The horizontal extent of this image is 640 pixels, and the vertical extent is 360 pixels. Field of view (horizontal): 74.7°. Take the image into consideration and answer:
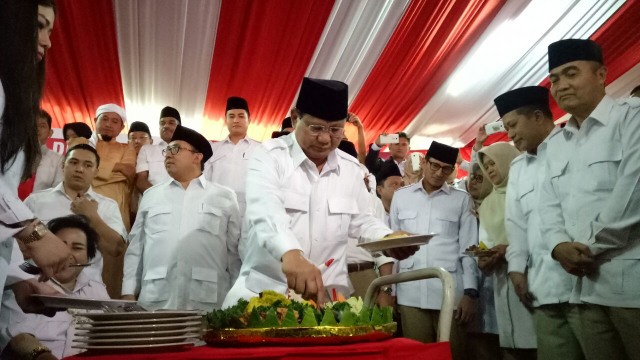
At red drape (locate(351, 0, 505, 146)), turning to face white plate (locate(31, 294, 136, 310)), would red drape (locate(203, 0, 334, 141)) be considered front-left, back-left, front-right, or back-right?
front-right

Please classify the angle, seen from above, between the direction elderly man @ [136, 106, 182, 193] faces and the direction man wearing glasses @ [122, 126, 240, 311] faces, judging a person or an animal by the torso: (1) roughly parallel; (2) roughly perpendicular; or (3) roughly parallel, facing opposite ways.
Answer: roughly parallel

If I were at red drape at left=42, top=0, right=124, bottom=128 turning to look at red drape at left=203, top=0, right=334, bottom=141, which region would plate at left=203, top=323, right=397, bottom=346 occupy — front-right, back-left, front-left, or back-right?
front-right

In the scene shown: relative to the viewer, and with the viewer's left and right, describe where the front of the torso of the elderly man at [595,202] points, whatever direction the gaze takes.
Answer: facing the viewer and to the left of the viewer

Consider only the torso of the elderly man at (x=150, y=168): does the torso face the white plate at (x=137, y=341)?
yes

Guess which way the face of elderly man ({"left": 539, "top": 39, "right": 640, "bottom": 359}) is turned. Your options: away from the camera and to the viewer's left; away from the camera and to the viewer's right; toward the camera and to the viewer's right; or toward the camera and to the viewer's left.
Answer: toward the camera and to the viewer's left

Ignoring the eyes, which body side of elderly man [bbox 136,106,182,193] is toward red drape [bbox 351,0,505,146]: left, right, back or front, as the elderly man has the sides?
left

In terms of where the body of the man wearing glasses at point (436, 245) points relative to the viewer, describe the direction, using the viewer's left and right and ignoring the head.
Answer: facing the viewer

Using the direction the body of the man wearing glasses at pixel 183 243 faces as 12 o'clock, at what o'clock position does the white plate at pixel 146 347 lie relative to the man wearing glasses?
The white plate is roughly at 12 o'clock from the man wearing glasses.

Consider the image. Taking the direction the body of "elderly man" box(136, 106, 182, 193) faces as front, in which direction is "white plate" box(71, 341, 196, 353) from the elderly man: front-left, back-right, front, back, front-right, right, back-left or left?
front

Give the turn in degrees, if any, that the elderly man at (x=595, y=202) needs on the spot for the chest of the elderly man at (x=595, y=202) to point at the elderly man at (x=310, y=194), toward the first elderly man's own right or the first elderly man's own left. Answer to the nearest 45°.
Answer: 0° — they already face them

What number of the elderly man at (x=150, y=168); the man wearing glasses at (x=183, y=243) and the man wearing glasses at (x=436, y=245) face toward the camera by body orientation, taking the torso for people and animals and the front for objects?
3

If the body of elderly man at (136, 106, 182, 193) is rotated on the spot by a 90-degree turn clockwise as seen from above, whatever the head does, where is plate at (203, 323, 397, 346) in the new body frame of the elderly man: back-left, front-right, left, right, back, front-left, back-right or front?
left
